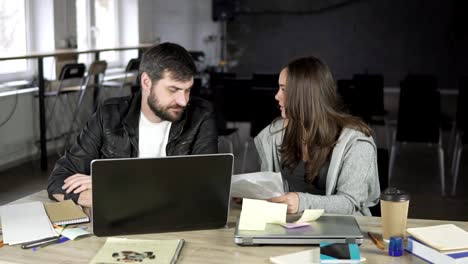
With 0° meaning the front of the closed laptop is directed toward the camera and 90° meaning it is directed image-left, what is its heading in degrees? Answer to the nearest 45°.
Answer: approximately 180°

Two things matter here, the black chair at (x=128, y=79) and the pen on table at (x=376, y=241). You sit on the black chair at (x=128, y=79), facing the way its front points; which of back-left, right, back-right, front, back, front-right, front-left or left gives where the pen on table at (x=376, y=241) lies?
left

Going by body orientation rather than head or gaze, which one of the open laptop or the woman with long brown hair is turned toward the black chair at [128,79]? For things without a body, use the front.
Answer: the open laptop

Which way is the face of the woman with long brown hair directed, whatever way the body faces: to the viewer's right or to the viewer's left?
to the viewer's left

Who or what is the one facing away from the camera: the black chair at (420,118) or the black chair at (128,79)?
the black chair at (420,118)

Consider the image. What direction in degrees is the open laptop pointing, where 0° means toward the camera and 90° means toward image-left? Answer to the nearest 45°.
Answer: approximately 180°

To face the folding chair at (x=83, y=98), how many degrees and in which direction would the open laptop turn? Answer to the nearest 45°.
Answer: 0° — it already faces it

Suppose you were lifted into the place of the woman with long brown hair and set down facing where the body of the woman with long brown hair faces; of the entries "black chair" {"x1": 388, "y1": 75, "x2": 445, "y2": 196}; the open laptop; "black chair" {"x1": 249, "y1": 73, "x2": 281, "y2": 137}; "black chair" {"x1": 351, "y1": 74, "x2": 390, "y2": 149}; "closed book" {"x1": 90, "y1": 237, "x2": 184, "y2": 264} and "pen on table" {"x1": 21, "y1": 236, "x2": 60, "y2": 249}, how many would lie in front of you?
3
